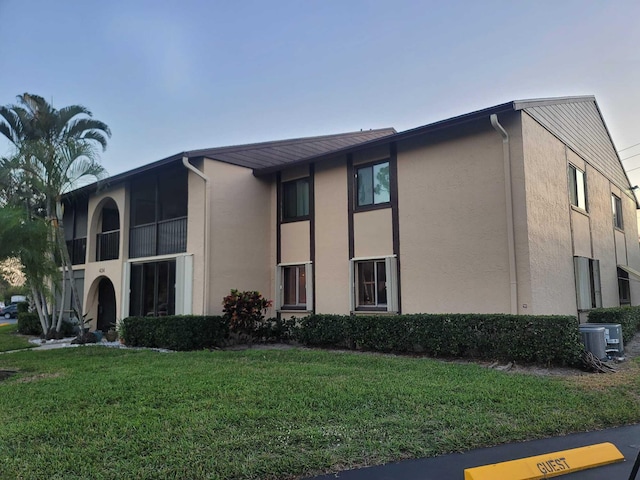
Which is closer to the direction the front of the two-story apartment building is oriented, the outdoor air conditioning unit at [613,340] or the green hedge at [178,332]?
the green hedge

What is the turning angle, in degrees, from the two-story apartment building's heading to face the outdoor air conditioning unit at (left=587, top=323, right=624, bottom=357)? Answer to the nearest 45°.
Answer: approximately 90° to its left

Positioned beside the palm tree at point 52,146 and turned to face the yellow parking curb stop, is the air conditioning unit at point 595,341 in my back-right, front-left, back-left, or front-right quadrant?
front-left

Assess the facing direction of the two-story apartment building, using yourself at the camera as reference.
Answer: facing the viewer and to the left of the viewer

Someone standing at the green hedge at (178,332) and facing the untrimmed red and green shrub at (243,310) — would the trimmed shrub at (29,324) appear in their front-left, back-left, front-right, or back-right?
back-left

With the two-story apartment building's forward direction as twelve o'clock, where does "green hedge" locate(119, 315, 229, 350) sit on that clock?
The green hedge is roughly at 1 o'clock from the two-story apartment building.

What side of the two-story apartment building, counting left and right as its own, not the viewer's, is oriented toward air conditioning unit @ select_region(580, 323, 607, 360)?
left

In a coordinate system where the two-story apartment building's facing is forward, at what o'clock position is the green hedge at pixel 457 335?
The green hedge is roughly at 10 o'clock from the two-story apartment building.

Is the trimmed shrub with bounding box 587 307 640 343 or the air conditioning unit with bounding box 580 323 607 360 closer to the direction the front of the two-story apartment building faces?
the air conditioning unit

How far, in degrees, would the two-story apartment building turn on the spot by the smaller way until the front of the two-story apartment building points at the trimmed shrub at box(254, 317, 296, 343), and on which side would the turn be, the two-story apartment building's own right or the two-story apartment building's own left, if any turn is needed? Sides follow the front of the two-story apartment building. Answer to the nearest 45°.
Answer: approximately 45° to the two-story apartment building's own right
